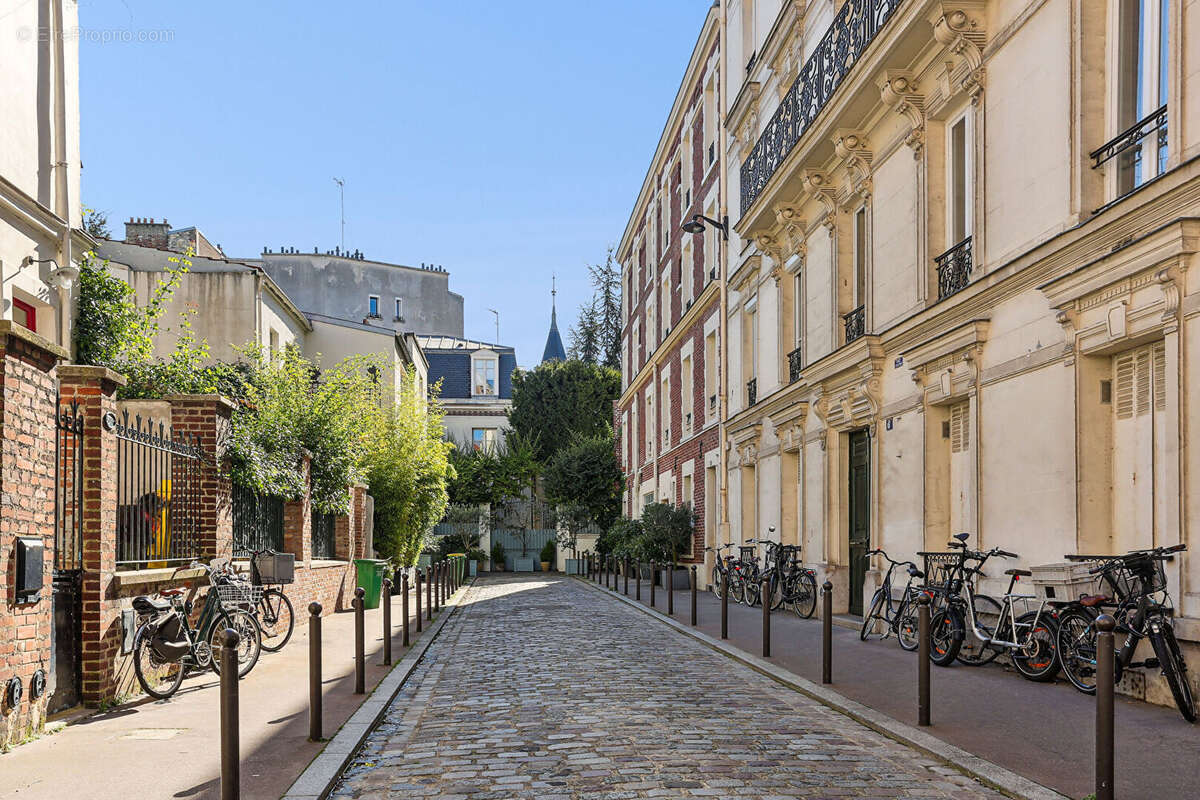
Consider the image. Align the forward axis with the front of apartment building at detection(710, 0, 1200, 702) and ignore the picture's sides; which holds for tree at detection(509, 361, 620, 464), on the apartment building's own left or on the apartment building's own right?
on the apartment building's own right

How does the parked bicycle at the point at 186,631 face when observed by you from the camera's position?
facing away from the viewer and to the right of the viewer

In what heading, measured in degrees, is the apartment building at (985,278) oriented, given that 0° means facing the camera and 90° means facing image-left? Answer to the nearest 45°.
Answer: approximately 45°

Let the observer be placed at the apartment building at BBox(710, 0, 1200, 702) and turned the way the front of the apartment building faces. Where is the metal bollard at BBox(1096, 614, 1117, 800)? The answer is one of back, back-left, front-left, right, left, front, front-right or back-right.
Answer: front-left

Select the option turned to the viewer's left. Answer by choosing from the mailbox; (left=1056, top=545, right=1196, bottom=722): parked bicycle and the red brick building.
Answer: the red brick building

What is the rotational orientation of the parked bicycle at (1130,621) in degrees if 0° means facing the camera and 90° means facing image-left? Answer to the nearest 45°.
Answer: approximately 315°

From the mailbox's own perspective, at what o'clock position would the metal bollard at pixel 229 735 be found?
The metal bollard is roughly at 1 o'clock from the mailbox.

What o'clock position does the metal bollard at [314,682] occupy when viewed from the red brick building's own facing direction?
The metal bollard is roughly at 9 o'clock from the red brick building.

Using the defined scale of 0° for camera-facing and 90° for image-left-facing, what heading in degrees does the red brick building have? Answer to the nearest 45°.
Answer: approximately 90°
